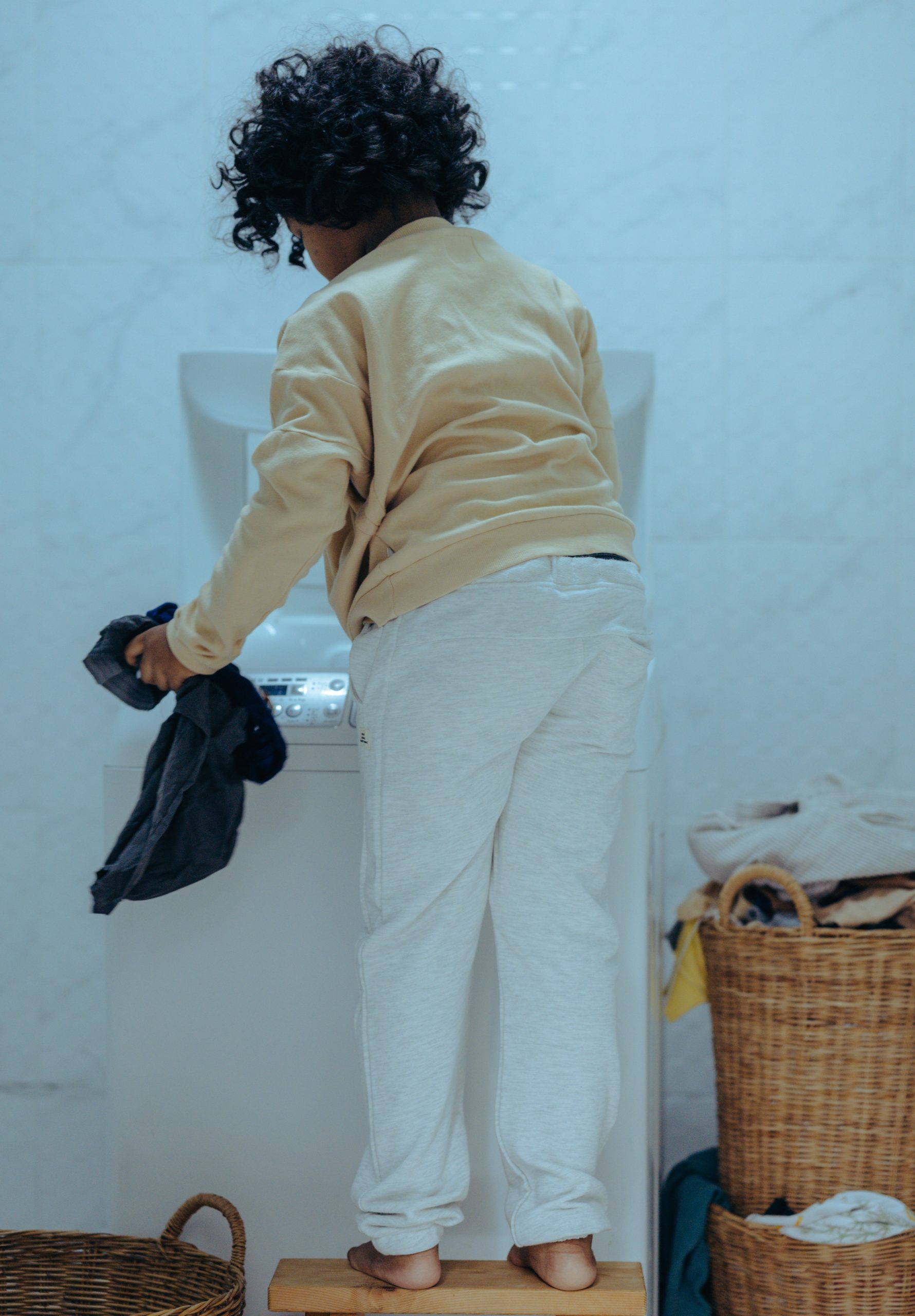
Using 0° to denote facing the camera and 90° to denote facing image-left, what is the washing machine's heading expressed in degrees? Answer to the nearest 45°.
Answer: approximately 0°

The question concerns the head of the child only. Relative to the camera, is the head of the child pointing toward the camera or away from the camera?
away from the camera
